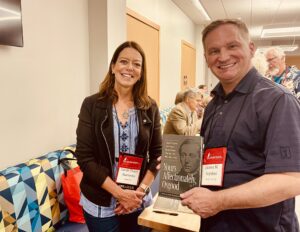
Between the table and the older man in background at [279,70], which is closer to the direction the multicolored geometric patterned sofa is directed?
the table

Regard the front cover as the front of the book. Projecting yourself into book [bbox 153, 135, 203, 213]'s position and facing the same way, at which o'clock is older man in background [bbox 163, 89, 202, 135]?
The older man in background is roughly at 6 o'clock from the book.

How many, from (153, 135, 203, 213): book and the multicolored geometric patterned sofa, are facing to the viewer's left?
0

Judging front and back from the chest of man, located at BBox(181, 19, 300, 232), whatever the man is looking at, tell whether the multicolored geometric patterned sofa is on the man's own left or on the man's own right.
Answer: on the man's own right

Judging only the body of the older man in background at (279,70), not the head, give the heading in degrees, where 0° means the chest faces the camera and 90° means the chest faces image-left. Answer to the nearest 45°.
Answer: approximately 45°

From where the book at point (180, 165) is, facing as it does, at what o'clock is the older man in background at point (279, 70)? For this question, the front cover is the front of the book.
The older man in background is roughly at 7 o'clock from the book.

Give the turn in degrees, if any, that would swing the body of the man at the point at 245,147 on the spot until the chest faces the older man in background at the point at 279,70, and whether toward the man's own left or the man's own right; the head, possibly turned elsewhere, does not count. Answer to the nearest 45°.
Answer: approximately 135° to the man's own right

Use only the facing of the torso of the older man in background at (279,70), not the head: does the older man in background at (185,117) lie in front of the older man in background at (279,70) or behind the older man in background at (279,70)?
in front

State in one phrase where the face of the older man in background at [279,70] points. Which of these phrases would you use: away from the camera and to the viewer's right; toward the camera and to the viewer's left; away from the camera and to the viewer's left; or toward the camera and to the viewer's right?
toward the camera and to the viewer's left

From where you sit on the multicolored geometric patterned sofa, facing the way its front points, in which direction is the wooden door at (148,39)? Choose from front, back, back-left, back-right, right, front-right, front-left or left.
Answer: left

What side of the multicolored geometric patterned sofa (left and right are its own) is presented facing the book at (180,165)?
front
